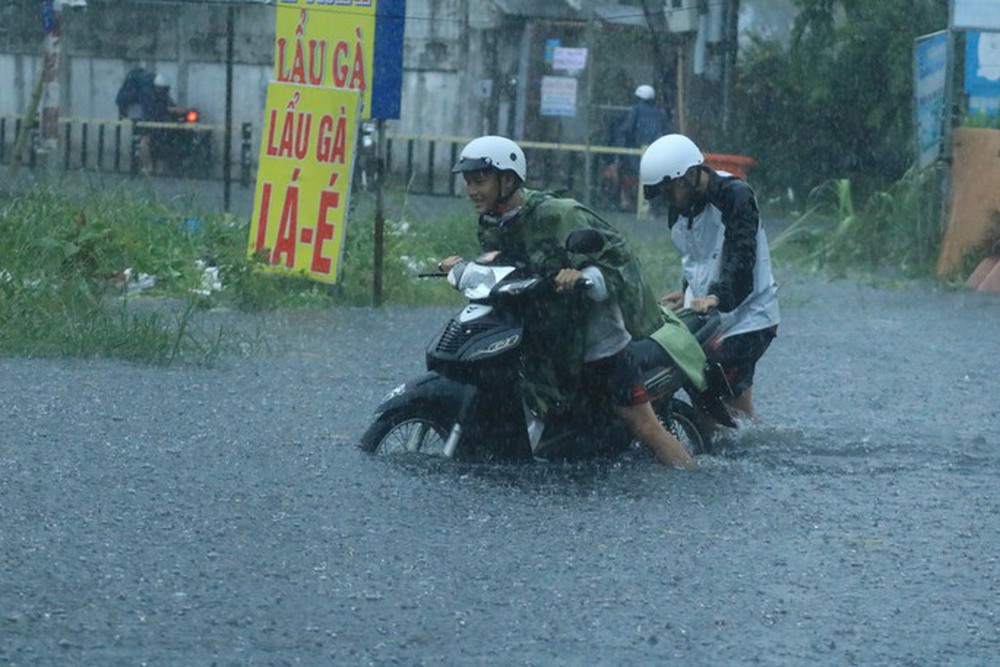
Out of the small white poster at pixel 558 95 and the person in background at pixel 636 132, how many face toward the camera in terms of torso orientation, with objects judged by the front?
1

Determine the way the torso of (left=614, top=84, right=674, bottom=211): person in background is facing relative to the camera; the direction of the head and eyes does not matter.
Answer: away from the camera

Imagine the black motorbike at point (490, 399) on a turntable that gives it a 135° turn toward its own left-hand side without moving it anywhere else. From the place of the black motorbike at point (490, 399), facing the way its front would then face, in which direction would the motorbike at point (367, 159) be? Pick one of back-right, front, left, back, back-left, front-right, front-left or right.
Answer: left

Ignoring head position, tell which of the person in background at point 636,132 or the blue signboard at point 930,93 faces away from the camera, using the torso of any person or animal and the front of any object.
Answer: the person in background

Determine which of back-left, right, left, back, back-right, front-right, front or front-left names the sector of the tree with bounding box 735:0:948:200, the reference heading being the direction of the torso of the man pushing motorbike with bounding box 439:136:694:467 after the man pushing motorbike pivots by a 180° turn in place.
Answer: front-left

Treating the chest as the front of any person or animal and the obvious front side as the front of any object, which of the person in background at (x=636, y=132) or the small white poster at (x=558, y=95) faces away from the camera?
the person in background

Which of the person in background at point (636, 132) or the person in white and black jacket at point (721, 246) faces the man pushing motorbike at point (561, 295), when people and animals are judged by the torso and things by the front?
the person in white and black jacket at point (721, 246)

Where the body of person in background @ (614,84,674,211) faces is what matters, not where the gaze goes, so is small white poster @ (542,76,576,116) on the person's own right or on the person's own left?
on the person's own left

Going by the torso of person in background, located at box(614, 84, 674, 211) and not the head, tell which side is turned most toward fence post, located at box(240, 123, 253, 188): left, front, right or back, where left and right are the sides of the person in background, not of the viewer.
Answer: left

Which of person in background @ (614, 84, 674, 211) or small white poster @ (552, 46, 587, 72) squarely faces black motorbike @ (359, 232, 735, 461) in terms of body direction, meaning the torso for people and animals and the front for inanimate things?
the small white poster
